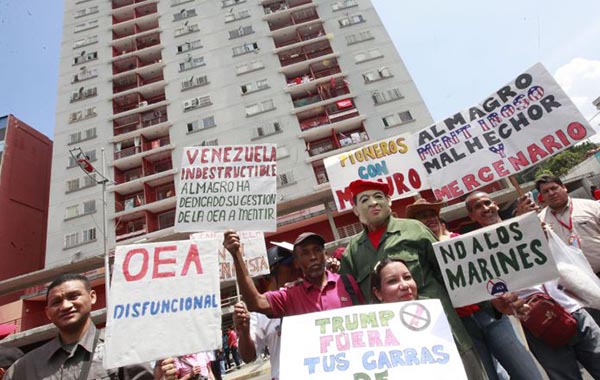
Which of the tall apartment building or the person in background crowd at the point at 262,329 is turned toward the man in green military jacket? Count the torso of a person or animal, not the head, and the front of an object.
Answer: the tall apartment building

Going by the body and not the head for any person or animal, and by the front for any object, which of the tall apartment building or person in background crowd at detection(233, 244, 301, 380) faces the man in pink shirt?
the tall apartment building

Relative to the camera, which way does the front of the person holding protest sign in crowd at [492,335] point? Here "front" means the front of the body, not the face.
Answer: toward the camera

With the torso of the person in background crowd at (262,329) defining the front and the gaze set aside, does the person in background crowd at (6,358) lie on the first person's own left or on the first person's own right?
on the first person's own right

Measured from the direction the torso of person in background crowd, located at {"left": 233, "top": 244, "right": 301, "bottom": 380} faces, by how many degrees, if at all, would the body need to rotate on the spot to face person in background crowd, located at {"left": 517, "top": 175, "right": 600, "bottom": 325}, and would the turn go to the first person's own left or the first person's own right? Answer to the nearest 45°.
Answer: approximately 135° to the first person's own left

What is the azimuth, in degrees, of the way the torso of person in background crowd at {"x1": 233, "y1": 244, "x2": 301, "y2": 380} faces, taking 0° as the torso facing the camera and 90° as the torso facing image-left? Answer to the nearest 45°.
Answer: approximately 45°

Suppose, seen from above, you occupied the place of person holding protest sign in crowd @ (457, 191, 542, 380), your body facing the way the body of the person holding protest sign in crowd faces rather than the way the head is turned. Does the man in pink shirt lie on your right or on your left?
on your right

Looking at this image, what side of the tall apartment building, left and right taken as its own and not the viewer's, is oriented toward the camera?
front

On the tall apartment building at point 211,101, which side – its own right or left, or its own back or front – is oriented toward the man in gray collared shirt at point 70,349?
front

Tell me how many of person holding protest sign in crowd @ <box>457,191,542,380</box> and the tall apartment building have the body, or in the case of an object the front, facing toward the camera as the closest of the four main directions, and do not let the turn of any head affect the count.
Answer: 2

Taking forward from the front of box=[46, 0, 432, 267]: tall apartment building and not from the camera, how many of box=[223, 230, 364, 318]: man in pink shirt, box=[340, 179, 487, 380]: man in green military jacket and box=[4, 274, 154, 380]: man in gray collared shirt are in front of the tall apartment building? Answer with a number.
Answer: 3

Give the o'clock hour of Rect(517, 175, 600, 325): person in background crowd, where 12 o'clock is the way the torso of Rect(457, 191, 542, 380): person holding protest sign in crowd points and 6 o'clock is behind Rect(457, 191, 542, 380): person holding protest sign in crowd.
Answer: Rect(517, 175, 600, 325): person in background crowd is roughly at 8 o'clock from Rect(457, 191, 542, 380): person holding protest sign in crowd.
